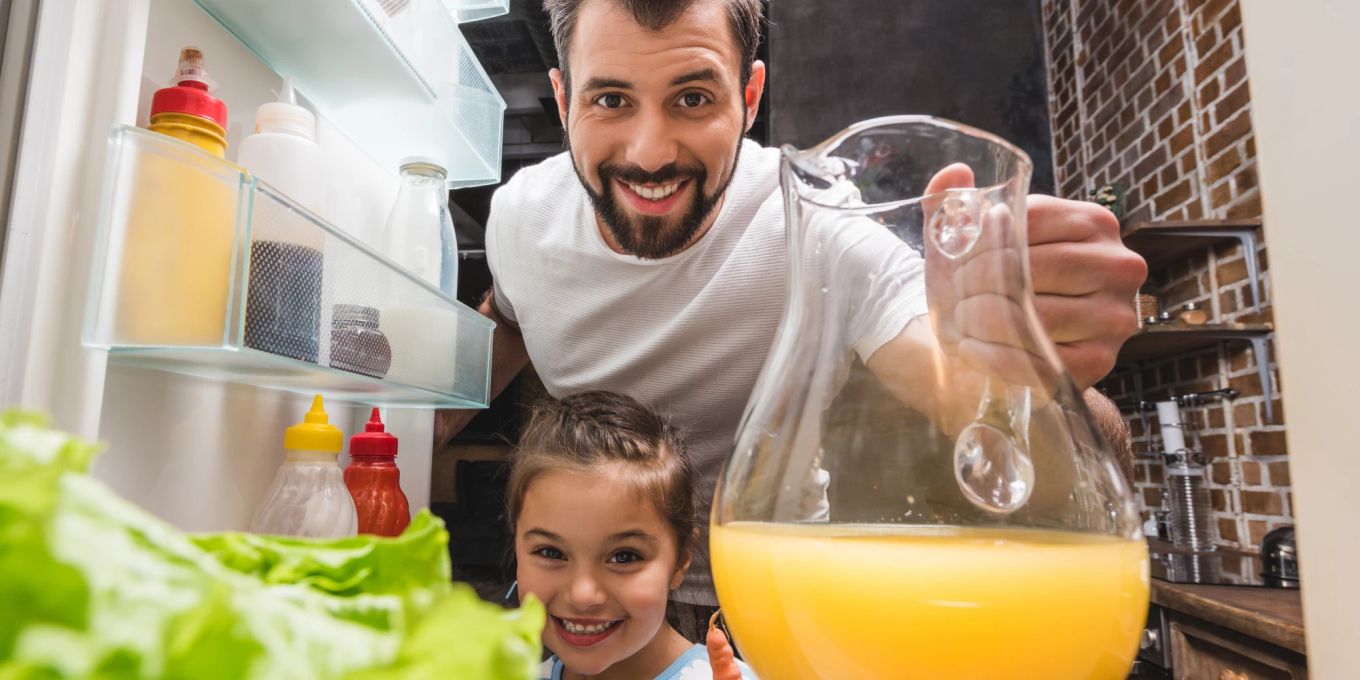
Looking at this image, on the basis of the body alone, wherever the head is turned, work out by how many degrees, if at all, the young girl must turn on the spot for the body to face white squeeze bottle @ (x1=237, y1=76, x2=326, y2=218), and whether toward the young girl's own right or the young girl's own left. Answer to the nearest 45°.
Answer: approximately 45° to the young girl's own right

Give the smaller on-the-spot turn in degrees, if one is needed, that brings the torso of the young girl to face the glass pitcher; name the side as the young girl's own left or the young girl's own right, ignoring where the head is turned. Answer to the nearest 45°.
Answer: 0° — they already face it

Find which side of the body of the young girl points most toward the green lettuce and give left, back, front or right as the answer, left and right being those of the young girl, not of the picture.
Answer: front

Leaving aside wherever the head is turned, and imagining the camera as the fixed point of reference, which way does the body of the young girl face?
toward the camera
